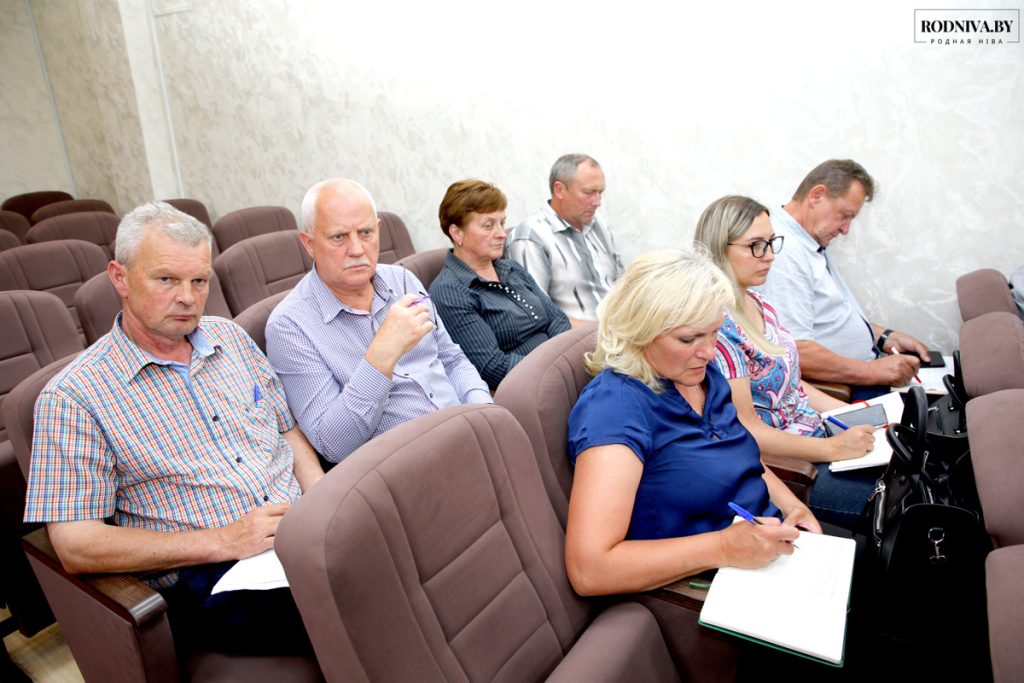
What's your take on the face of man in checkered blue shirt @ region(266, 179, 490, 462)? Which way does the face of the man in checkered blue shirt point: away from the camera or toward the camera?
toward the camera

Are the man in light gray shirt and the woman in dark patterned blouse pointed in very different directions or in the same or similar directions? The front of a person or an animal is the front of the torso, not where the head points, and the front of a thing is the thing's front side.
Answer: same or similar directions

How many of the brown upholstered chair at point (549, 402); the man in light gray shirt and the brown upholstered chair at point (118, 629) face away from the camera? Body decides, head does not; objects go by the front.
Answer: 0

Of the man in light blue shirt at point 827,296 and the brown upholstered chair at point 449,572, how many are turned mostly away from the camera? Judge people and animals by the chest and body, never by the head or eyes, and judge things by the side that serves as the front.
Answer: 0

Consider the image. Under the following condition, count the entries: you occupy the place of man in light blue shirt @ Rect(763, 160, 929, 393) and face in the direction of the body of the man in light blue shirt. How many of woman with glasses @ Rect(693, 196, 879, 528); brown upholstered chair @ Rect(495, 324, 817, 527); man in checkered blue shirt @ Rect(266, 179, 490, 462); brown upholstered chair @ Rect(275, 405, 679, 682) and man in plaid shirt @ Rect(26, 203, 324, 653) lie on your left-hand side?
0

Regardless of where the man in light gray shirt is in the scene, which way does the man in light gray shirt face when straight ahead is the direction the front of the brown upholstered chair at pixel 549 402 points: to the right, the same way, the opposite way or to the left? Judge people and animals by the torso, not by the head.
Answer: the same way

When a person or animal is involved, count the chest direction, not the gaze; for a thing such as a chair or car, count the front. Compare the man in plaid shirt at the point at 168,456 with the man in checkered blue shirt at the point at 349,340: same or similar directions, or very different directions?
same or similar directions

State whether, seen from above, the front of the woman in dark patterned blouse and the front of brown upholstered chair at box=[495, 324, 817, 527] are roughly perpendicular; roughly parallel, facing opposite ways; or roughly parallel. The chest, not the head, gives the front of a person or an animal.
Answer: roughly parallel

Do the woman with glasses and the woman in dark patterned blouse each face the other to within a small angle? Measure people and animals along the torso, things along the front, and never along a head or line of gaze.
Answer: no
